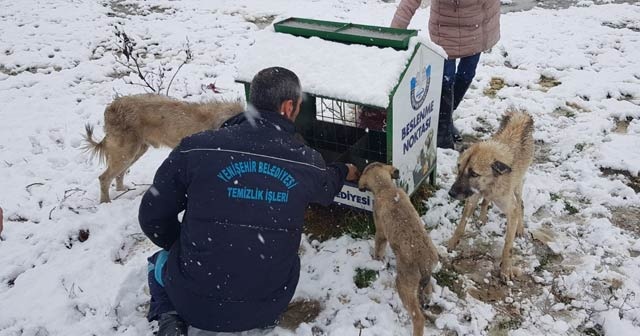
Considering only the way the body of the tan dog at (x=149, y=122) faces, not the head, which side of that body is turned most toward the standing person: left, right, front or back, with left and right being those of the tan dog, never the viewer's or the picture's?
front

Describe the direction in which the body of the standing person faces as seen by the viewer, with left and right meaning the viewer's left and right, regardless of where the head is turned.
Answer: facing the viewer and to the left of the viewer

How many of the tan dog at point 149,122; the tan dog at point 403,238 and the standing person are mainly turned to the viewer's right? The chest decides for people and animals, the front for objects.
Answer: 1

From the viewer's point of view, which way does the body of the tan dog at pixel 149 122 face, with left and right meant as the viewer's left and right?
facing to the right of the viewer

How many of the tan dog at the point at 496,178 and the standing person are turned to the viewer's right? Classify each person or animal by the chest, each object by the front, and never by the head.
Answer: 0

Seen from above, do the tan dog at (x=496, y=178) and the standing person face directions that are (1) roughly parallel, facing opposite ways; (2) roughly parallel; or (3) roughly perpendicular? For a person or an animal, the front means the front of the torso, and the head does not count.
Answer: roughly parallel

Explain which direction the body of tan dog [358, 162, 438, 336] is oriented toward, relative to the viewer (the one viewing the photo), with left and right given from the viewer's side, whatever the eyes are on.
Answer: facing away from the viewer and to the left of the viewer

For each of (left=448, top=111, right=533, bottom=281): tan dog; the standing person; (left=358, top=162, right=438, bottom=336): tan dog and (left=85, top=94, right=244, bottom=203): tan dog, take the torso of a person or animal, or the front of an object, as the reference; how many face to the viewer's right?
1

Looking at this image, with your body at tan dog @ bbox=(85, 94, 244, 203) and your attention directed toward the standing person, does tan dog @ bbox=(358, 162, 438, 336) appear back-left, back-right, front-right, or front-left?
front-right

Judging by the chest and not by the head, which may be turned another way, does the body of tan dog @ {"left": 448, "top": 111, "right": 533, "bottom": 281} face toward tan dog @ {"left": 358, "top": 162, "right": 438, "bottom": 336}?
yes

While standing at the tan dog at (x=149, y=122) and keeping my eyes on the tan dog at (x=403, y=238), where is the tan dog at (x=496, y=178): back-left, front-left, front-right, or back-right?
front-left

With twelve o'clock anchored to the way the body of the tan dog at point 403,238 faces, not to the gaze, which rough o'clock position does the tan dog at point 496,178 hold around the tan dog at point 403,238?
the tan dog at point 496,178 is roughly at 3 o'clock from the tan dog at point 403,238.

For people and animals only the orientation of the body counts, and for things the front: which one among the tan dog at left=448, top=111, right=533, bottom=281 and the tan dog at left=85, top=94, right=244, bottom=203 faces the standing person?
the tan dog at left=85, top=94, right=244, bottom=203
